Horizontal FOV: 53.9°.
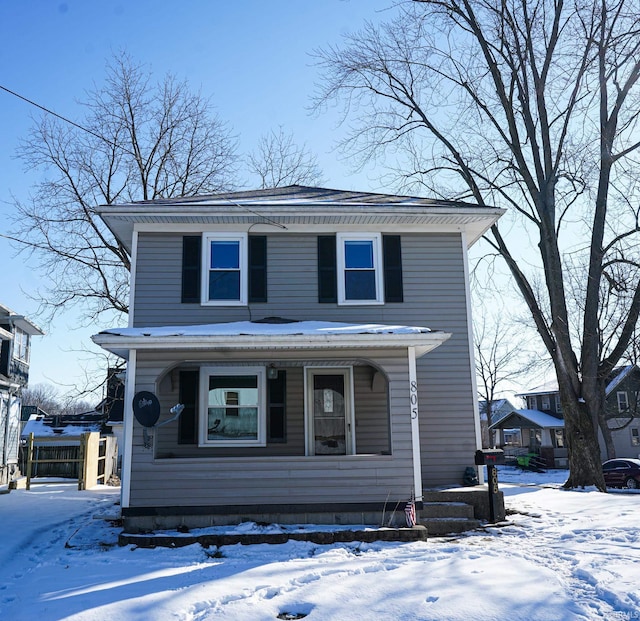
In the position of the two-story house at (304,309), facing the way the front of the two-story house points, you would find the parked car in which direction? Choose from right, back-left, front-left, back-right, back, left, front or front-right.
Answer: back-left

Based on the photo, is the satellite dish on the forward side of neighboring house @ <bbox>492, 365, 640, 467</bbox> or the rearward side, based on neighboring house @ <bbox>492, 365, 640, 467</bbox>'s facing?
on the forward side

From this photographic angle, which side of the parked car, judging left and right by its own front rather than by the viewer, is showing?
left

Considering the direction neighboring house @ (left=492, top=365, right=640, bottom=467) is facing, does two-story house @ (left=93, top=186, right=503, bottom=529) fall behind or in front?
in front

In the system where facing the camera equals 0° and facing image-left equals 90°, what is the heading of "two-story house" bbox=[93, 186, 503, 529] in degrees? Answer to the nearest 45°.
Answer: approximately 0°

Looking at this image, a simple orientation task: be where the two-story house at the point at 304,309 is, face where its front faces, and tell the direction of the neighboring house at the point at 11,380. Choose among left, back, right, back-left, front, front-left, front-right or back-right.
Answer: back-right

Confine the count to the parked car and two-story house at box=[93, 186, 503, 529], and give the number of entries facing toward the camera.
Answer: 1

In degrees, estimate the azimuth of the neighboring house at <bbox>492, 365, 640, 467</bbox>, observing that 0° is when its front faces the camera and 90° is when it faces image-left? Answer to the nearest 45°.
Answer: approximately 45°
